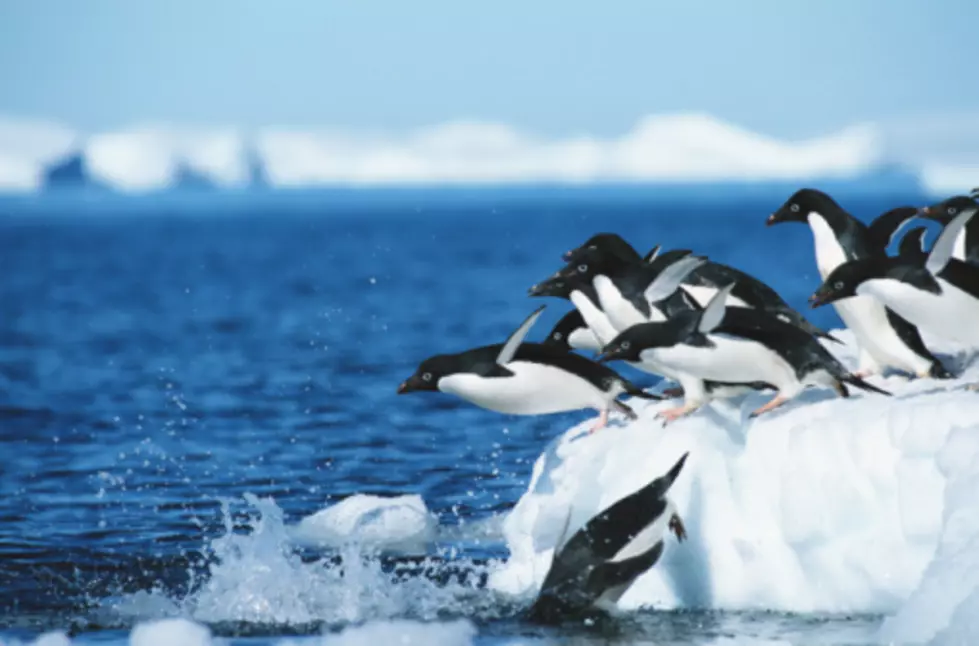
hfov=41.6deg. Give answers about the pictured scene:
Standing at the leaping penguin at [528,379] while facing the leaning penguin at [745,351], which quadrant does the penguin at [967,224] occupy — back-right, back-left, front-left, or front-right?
front-left

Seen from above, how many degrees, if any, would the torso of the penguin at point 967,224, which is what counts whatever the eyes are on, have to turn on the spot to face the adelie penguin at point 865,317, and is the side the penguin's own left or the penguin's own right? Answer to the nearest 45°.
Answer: approximately 45° to the penguin's own left

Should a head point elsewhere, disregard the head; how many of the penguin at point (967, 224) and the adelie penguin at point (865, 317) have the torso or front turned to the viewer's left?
2

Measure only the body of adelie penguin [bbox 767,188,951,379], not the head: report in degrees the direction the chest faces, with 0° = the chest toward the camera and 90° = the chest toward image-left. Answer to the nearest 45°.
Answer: approximately 90°

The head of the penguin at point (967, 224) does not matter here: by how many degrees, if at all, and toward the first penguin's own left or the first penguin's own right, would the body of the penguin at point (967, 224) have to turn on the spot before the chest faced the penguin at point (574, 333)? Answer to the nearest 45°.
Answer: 0° — it already faces it

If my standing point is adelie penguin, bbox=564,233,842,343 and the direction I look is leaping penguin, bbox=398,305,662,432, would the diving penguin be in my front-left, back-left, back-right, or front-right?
front-left

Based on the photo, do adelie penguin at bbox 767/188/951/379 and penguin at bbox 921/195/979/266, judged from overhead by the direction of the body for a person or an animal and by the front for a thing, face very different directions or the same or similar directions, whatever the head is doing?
same or similar directions

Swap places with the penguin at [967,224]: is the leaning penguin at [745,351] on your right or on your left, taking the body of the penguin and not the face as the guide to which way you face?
on your left

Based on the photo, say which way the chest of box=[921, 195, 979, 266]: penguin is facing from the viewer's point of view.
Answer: to the viewer's left

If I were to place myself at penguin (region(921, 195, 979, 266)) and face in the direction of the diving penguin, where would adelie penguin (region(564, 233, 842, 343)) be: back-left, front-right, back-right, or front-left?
front-right

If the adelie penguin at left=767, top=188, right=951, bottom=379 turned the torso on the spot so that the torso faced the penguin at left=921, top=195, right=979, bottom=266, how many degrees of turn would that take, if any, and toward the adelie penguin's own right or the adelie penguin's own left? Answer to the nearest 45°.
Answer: approximately 135° to the adelie penguin's own right

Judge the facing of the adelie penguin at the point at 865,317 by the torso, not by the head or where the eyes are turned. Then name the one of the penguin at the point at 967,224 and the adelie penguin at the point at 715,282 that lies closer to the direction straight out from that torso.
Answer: the adelie penguin

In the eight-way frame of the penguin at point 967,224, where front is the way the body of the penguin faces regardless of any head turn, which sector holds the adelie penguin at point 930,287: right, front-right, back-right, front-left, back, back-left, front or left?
left

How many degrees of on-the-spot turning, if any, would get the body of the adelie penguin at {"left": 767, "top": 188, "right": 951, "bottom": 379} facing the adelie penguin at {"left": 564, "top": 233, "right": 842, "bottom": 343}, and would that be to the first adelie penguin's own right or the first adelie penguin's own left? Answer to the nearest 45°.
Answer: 0° — it already faces it

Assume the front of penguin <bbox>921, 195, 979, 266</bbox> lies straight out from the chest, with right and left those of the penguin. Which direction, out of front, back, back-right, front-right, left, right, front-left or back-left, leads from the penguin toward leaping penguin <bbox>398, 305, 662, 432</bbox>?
front-left
